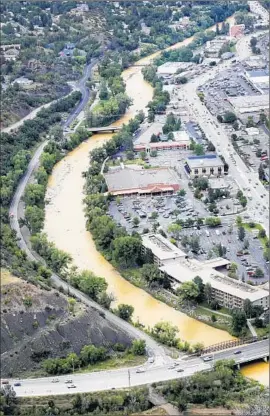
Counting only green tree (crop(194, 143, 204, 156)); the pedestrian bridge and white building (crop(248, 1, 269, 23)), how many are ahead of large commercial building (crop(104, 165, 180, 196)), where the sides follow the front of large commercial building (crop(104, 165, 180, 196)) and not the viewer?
0

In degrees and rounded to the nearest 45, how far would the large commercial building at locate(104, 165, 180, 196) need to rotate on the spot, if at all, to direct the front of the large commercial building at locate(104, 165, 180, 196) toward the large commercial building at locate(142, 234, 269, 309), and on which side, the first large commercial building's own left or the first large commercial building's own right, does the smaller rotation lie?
0° — it already faces it

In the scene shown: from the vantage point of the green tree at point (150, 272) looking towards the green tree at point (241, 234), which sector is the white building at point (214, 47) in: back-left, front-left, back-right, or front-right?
front-left

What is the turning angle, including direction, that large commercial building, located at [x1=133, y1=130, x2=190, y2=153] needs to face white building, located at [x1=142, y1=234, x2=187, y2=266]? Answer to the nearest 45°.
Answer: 0° — it already faces it

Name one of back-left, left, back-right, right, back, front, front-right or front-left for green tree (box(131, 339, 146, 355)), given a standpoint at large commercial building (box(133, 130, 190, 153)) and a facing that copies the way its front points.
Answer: front

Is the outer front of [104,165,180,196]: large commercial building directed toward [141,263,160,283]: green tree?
yes

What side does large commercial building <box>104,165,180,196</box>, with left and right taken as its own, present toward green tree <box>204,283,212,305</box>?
front

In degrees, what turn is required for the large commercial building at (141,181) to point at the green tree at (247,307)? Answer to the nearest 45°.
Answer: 0° — it already faces it

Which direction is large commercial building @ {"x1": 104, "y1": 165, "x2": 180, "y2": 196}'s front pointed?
toward the camera

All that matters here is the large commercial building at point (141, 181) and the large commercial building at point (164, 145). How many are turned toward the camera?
2

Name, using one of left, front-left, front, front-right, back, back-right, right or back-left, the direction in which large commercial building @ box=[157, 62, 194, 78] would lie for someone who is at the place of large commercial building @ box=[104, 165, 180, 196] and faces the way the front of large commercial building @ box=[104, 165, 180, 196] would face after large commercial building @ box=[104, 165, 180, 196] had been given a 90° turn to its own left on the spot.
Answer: left

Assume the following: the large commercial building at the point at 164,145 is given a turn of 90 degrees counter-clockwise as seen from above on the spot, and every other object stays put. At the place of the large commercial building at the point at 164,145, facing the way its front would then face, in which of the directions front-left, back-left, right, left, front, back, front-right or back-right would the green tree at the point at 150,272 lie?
right

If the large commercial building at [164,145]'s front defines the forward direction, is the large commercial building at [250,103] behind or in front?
behind

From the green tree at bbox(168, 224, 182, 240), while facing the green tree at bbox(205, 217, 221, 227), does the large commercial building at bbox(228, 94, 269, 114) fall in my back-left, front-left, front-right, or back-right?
front-left

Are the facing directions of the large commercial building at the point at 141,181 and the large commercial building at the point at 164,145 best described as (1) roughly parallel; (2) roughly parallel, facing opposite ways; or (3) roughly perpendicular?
roughly parallel

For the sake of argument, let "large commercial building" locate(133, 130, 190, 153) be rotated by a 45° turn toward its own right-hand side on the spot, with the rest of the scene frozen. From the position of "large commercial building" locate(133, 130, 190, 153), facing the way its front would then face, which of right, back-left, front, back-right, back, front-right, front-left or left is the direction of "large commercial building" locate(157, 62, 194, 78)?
back-right

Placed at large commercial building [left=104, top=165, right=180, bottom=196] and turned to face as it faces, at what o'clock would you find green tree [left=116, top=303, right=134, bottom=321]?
The green tree is roughly at 12 o'clock from the large commercial building.

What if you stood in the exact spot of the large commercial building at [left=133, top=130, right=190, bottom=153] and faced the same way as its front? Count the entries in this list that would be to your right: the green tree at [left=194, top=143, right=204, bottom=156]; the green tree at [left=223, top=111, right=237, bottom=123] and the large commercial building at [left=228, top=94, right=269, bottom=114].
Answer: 0
